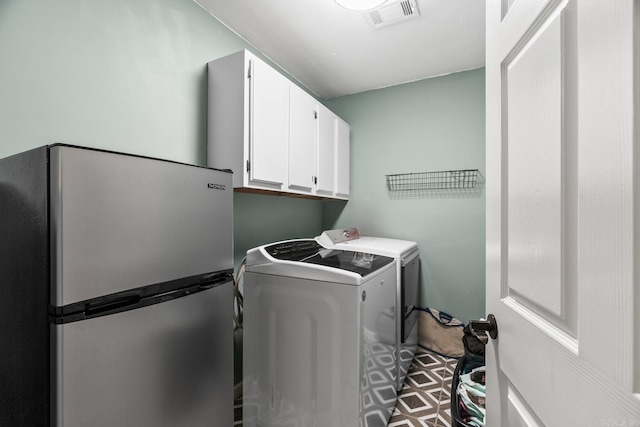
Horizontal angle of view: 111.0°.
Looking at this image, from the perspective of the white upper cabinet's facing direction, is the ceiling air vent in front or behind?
in front

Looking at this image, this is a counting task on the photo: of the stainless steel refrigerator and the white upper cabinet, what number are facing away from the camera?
0

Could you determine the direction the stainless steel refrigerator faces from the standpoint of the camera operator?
facing the viewer and to the right of the viewer

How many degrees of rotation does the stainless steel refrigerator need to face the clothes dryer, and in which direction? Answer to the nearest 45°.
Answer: approximately 45° to its left

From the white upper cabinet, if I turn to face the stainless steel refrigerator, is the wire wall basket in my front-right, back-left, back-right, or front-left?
back-left
